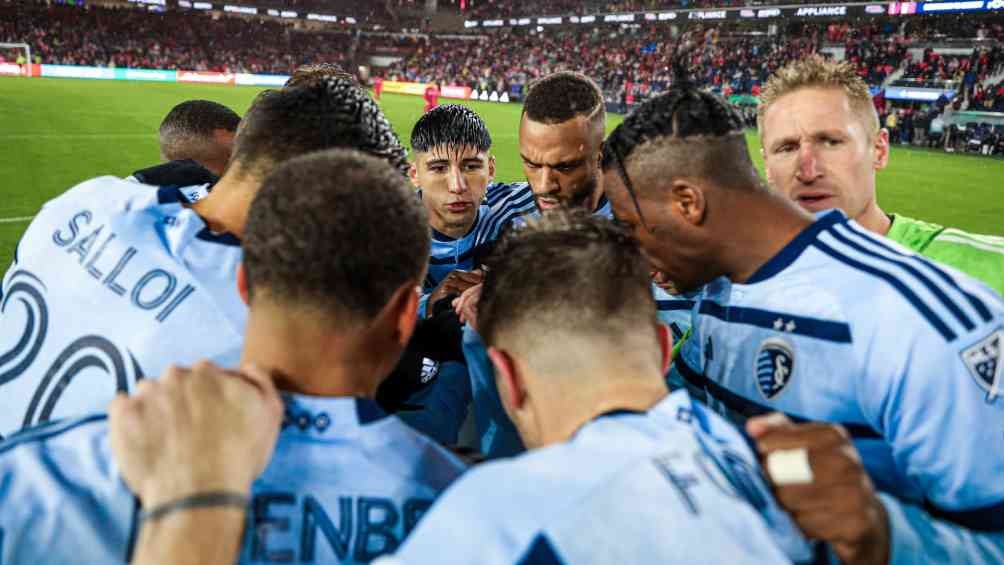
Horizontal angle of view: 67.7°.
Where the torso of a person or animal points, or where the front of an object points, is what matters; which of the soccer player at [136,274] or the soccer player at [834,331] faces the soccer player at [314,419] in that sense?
the soccer player at [834,331]

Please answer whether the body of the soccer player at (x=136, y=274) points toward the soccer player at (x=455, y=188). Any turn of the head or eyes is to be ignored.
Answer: yes

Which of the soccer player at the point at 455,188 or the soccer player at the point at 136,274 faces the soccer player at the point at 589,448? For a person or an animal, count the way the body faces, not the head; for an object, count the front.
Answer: the soccer player at the point at 455,188

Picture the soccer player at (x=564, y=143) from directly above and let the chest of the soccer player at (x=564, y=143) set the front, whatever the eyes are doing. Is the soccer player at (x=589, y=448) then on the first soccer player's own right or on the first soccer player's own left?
on the first soccer player's own left

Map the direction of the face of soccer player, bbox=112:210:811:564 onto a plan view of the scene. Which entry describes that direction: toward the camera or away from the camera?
away from the camera

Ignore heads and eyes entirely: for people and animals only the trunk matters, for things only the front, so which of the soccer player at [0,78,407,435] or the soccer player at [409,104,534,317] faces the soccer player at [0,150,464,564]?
the soccer player at [409,104,534,317]

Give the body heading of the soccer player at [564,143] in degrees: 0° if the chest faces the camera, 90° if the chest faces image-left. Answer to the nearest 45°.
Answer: approximately 45°

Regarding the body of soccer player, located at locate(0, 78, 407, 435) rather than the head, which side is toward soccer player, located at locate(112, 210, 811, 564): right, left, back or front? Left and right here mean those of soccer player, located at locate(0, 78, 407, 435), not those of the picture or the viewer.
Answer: right

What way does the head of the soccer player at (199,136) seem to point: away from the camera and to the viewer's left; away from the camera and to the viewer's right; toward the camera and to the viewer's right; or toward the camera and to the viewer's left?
away from the camera and to the viewer's right

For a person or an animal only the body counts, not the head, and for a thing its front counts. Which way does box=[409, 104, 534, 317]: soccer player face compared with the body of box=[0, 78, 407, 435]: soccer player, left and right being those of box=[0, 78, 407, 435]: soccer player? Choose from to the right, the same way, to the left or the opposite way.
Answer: the opposite way

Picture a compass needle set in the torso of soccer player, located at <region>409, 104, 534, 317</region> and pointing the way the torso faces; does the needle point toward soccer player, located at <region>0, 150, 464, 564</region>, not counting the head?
yes

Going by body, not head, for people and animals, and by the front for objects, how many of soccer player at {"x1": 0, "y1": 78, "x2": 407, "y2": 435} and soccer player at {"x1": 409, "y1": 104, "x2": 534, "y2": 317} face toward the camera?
1
